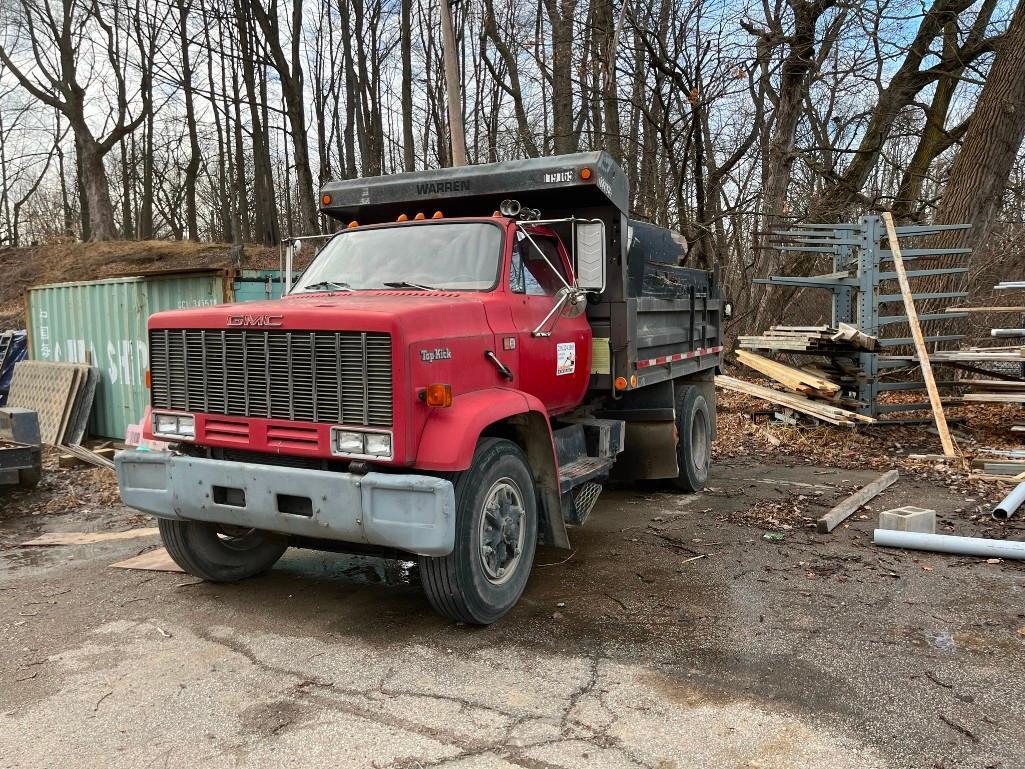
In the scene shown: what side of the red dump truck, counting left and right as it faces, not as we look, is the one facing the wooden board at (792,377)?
back

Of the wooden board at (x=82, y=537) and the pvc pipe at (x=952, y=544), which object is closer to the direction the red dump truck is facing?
the wooden board

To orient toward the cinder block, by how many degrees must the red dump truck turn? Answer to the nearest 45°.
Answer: approximately 135° to its left

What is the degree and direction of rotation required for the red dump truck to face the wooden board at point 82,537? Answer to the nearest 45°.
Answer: approximately 90° to its right

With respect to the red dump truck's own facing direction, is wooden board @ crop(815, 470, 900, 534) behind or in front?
behind

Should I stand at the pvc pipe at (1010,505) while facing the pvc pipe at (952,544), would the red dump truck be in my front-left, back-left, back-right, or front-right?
front-right

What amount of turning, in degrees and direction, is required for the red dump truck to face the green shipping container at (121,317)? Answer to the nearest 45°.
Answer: approximately 90° to its right

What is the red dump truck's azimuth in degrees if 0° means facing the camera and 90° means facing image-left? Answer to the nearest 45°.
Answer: approximately 45°

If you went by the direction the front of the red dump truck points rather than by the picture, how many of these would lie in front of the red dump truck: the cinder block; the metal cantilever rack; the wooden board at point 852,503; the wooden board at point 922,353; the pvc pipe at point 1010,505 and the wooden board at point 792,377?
0

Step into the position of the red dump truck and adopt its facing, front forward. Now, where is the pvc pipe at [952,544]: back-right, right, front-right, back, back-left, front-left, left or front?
back-left

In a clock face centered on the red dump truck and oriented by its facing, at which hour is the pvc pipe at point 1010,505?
The pvc pipe is roughly at 7 o'clock from the red dump truck.

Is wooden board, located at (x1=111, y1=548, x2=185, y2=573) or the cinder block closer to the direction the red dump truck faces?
the wooden board

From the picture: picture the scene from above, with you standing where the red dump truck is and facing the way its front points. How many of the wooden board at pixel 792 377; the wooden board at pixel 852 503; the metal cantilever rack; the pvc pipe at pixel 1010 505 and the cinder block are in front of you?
0

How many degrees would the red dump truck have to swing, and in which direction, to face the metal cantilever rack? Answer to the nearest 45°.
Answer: approximately 180°

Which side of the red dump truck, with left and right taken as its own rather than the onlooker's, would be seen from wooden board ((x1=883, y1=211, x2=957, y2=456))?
back
